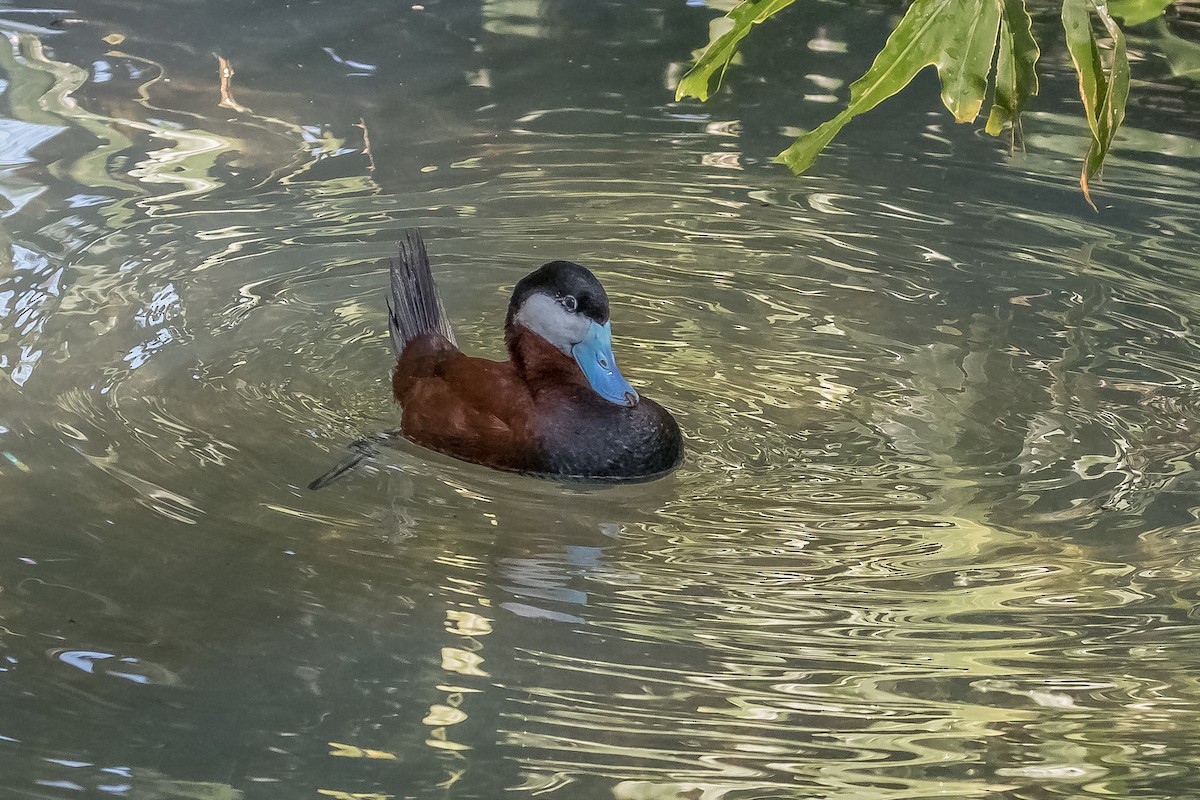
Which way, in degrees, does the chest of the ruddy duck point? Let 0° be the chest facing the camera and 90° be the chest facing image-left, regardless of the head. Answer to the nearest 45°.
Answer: approximately 315°
